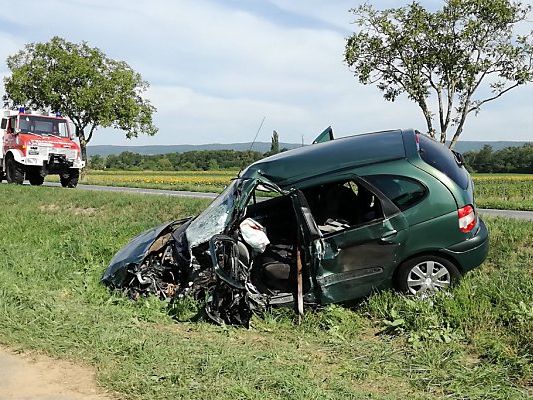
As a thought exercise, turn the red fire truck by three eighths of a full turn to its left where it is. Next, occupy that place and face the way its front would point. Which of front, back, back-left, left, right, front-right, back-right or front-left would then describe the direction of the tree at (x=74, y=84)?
front

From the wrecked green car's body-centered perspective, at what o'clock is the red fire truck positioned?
The red fire truck is roughly at 2 o'clock from the wrecked green car.

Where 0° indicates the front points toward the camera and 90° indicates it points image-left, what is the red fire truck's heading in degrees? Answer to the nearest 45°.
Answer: approximately 315°

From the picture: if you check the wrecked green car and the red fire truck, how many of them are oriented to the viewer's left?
1

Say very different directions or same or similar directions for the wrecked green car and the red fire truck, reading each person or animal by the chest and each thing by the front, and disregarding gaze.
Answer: very different directions

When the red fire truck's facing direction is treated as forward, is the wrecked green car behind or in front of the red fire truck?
in front

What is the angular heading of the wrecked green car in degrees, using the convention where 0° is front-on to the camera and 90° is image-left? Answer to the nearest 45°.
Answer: approximately 90°
